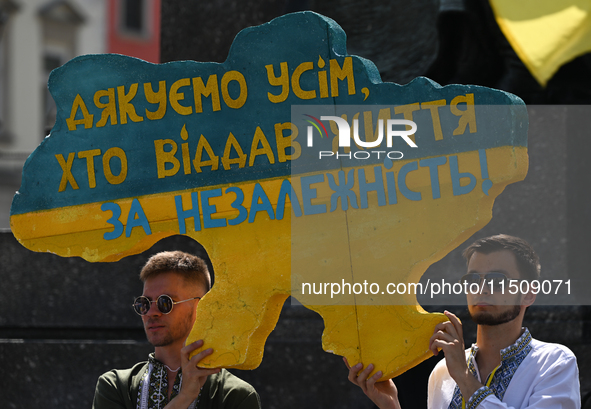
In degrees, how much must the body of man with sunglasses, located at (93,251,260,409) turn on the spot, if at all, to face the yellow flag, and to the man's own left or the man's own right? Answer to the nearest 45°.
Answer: approximately 180°

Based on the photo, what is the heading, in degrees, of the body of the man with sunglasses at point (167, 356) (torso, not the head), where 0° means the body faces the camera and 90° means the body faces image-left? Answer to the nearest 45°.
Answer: approximately 45°

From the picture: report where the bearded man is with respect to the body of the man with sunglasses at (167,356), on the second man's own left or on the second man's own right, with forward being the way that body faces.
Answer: on the second man's own left

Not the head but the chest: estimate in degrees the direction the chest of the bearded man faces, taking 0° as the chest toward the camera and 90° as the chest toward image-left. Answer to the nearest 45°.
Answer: approximately 45°

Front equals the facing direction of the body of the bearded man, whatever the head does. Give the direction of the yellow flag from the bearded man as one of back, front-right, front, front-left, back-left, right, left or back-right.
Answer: back-right

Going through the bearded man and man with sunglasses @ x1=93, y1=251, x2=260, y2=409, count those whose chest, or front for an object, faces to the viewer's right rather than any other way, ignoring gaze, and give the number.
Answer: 0

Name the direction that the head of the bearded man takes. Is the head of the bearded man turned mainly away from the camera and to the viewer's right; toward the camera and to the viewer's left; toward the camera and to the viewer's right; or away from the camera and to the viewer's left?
toward the camera and to the viewer's left
